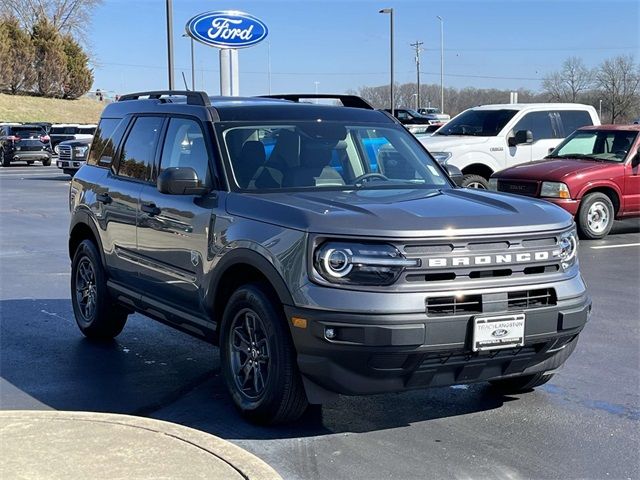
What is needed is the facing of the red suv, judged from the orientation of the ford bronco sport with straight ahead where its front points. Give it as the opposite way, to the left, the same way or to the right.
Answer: to the right

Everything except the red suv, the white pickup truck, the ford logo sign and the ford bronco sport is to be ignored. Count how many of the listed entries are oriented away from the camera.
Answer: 0

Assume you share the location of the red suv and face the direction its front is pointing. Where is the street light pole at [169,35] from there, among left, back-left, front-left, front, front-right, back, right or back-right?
right

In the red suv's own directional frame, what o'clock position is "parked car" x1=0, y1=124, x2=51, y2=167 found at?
The parked car is roughly at 3 o'clock from the red suv.

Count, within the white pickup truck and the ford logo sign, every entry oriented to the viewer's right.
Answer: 0

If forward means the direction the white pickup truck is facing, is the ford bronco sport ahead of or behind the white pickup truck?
ahead

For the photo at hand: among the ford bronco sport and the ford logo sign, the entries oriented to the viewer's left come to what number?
0

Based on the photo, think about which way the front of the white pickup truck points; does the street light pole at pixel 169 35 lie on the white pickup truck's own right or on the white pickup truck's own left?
on the white pickup truck's own right

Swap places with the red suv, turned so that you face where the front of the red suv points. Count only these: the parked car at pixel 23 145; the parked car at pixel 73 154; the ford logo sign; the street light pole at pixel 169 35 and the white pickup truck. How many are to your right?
5

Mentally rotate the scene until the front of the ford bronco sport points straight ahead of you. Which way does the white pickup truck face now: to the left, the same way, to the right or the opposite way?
to the right

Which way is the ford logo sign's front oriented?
toward the camera

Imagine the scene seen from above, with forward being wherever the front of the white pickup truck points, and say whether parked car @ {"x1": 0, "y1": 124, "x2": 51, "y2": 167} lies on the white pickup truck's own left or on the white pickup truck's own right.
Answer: on the white pickup truck's own right

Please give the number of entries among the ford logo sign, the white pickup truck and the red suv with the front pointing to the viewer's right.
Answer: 0

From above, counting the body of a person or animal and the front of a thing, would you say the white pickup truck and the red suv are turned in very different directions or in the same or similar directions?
same or similar directions

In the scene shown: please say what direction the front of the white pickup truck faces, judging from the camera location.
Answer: facing the viewer and to the left of the viewer
